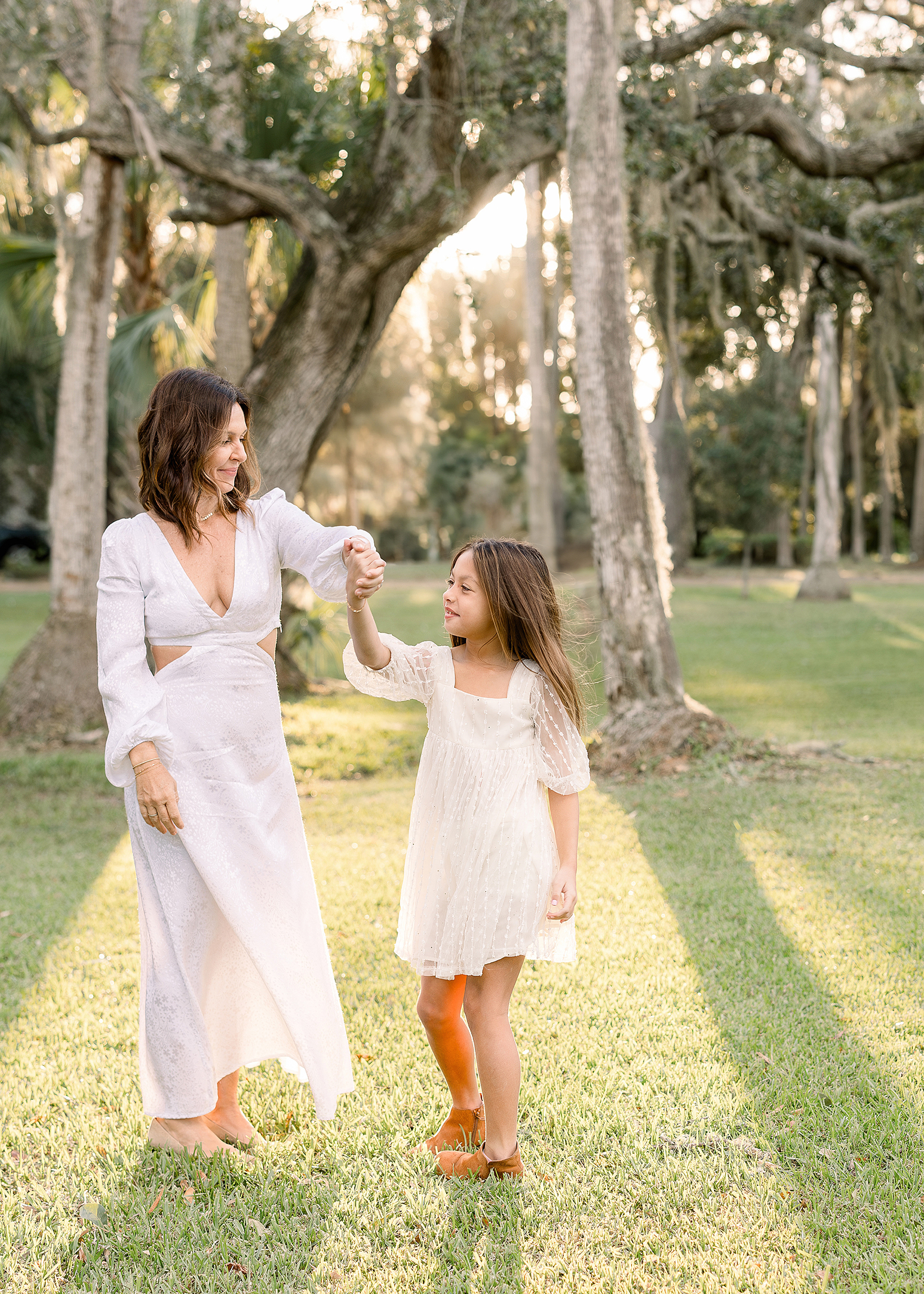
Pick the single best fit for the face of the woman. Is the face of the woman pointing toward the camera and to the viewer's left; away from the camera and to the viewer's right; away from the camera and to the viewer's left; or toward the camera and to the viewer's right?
toward the camera and to the viewer's right

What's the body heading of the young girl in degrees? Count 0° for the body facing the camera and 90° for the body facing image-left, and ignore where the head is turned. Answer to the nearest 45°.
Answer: approximately 45°

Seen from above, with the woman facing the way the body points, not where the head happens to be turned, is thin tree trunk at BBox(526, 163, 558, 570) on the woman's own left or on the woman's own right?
on the woman's own left

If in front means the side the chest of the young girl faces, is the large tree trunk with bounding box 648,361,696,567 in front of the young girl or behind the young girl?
behind

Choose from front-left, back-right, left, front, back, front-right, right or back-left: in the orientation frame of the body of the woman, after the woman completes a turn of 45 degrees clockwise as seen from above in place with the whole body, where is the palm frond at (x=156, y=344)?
back

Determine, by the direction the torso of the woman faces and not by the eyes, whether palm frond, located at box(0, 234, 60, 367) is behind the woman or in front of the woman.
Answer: behind

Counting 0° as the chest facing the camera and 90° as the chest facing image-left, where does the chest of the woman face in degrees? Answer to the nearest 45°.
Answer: approximately 315°

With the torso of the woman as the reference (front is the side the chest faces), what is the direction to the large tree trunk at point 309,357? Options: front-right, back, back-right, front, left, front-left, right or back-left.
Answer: back-left

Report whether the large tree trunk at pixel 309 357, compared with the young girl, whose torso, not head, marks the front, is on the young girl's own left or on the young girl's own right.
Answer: on the young girl's own right

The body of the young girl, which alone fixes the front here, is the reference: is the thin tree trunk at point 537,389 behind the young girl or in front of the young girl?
behind

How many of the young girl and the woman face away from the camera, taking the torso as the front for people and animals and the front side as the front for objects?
0
